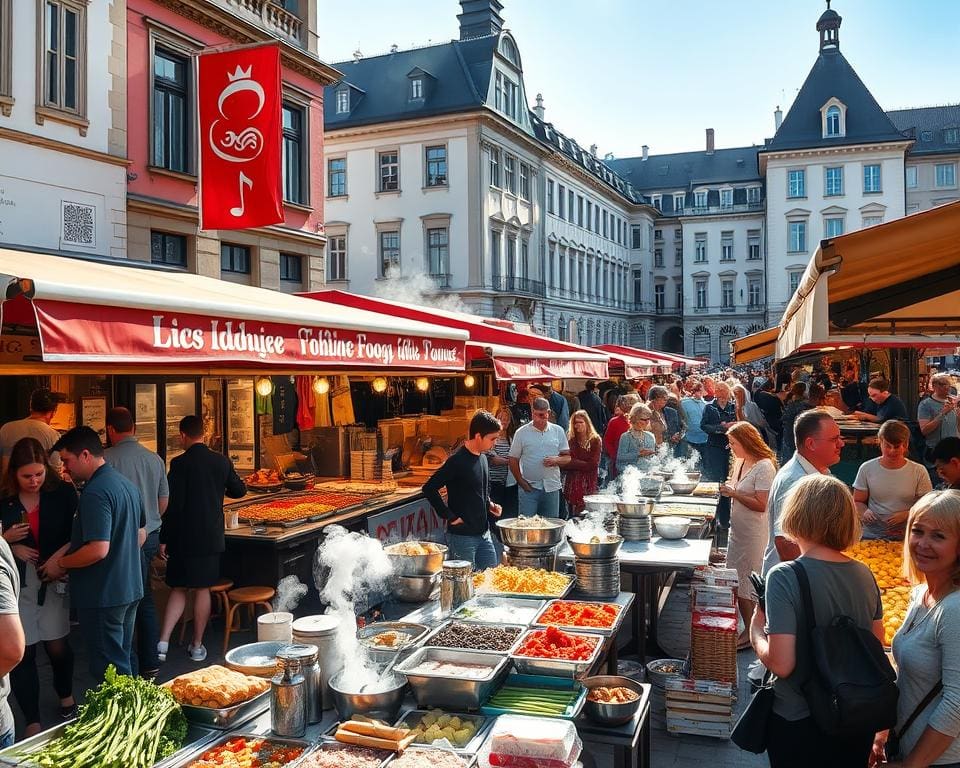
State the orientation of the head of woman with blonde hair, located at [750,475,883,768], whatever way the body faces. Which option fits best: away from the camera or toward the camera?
away from the camera

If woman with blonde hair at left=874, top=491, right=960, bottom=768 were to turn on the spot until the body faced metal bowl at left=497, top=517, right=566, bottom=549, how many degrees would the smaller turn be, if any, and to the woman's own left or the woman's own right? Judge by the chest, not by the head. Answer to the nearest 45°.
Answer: approximately 90° to the woman's own right

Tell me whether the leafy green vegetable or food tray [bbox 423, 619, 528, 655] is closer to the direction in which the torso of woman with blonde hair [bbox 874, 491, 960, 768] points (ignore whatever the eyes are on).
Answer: the leafy green vegetable

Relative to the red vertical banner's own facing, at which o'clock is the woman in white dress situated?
The woman in white dress is roughly at 11 o'clock from the red vertical banner.

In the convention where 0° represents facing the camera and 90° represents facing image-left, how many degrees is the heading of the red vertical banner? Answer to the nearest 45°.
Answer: approximately 0°

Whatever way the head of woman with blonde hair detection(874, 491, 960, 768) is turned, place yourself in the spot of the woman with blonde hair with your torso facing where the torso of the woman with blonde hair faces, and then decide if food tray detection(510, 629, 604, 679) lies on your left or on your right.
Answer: on your right

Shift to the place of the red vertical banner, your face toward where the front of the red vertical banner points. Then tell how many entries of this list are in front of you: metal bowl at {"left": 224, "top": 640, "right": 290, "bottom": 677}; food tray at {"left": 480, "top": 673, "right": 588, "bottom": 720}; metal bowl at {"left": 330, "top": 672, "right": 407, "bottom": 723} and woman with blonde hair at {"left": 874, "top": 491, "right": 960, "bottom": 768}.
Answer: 4

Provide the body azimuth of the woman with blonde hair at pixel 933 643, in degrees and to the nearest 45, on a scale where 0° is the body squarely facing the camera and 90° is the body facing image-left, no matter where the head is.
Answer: approximately 45°

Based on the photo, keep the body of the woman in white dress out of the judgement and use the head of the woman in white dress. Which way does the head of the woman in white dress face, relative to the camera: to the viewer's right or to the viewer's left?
to the viewer's left
